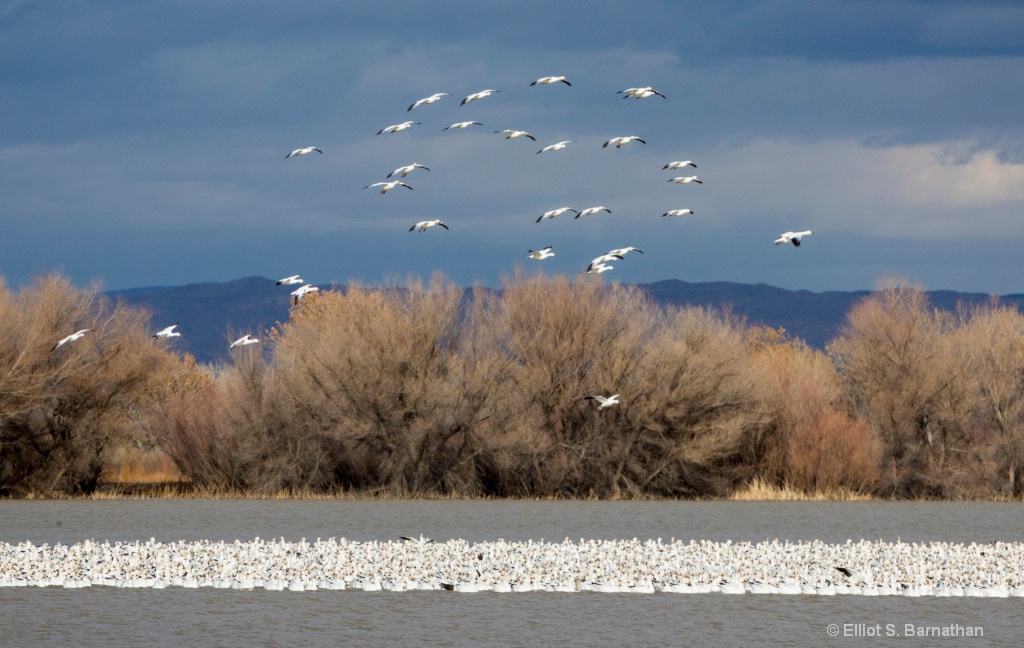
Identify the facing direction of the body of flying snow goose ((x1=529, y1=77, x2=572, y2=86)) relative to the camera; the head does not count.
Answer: toward the camera

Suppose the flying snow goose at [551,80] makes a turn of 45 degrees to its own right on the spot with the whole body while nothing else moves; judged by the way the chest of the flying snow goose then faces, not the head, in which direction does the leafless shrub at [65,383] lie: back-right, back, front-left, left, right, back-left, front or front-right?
right

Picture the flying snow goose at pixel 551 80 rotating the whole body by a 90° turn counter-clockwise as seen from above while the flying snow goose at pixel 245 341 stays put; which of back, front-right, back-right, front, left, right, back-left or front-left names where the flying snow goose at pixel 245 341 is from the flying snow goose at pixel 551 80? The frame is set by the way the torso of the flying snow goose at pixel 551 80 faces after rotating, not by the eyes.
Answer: back-left
